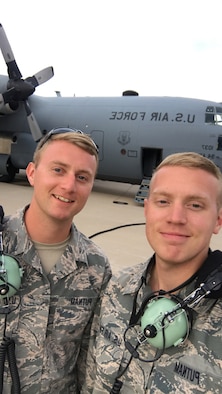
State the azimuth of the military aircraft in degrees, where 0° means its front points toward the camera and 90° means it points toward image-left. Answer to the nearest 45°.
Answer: approximately 315°

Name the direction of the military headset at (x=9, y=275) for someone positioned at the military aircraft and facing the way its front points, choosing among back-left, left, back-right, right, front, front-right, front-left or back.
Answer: front-right
